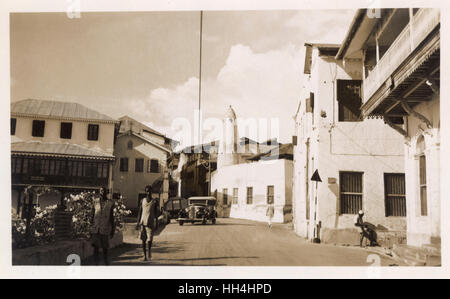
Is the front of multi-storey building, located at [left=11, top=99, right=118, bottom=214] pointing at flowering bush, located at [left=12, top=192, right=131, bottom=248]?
yes

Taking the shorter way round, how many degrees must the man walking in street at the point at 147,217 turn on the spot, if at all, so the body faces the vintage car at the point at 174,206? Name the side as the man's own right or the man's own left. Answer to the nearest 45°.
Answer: approximately 180°

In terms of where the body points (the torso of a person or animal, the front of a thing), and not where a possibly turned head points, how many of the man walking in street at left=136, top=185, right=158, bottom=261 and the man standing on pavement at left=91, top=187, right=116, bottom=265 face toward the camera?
2

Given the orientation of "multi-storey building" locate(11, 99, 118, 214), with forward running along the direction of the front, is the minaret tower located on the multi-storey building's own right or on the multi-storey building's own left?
on the multi-storey building's own left

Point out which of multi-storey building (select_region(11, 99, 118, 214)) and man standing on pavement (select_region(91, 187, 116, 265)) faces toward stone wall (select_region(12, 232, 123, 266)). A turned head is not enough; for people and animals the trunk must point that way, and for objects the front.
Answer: the multi-storey building

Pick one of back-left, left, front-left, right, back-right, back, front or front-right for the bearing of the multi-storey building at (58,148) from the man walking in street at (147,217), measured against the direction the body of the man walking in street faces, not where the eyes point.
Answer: back-right

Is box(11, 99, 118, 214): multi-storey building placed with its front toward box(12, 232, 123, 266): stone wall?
yes

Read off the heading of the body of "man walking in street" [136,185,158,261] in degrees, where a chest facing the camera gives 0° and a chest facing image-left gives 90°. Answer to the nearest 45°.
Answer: approximately 0°
